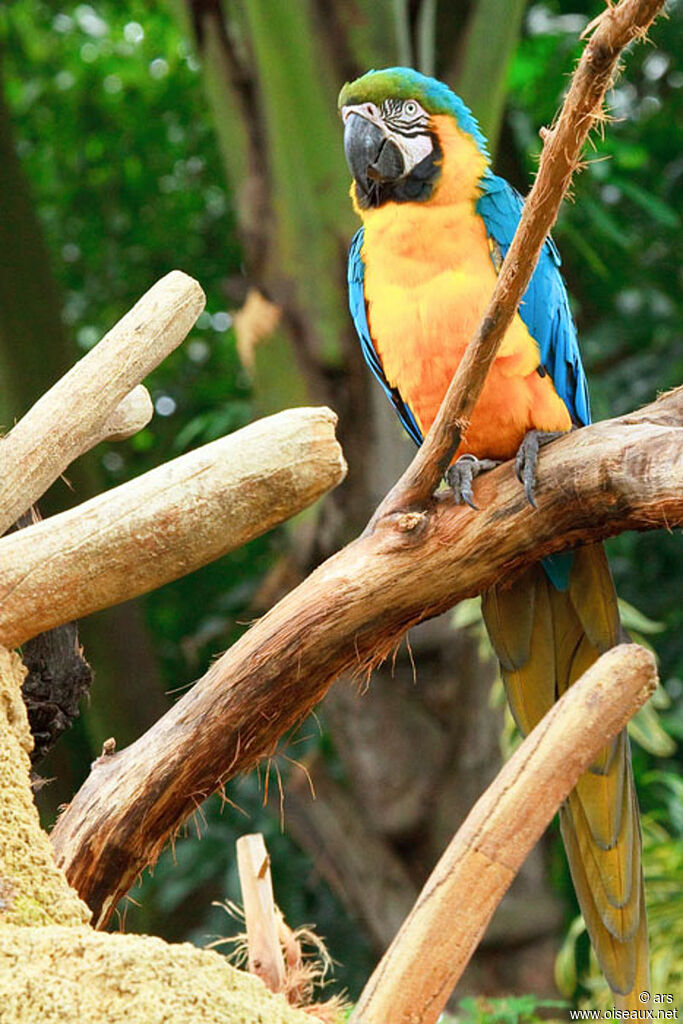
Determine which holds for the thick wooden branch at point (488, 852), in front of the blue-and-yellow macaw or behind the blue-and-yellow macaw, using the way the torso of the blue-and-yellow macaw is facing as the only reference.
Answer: in front

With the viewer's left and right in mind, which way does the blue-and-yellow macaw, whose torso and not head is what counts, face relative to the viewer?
facing the viewer and to the left of the viewer
